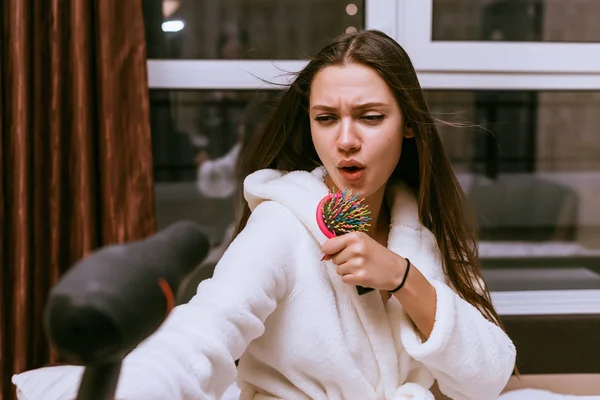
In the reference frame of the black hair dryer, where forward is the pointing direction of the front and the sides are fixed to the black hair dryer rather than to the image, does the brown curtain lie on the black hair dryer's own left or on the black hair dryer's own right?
on the black hair dryer's own left

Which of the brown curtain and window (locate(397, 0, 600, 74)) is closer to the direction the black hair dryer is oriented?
the window

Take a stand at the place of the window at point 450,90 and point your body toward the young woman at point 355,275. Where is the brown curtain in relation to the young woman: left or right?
right

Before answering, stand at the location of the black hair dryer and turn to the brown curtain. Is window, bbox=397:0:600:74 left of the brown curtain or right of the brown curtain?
right

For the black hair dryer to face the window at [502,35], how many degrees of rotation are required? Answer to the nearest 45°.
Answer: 0° — it already faces it

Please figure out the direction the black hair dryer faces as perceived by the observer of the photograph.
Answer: facing away from the viewer and to the right of the viewer

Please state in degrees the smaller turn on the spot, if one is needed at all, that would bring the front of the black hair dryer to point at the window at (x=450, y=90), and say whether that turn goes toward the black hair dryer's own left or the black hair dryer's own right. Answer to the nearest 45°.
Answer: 0° — it already faces it
